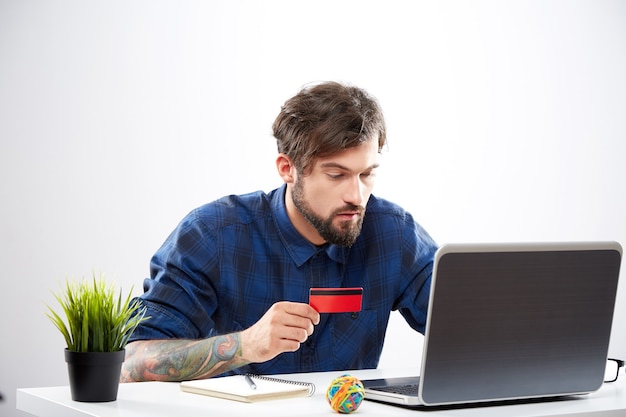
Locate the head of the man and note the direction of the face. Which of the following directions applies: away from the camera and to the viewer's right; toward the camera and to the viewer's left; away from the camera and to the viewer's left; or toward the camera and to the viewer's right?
toward the camera and to the viewer's right

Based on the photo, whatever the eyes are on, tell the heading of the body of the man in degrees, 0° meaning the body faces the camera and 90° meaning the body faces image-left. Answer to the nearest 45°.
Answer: approximately 315°

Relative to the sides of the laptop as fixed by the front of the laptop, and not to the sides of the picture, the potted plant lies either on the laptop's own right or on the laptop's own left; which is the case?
on the laptop's own left

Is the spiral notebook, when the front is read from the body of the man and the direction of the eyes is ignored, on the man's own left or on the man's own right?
on the man's own right

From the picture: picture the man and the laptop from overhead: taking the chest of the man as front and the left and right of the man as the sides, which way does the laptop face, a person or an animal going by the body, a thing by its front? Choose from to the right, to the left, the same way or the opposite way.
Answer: the opposite way

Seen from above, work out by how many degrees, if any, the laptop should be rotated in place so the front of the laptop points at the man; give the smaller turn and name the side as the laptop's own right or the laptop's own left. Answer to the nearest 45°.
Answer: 0° — it already faces them

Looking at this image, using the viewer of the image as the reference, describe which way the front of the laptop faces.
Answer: facing away from the viewer and to the left of the viewer
